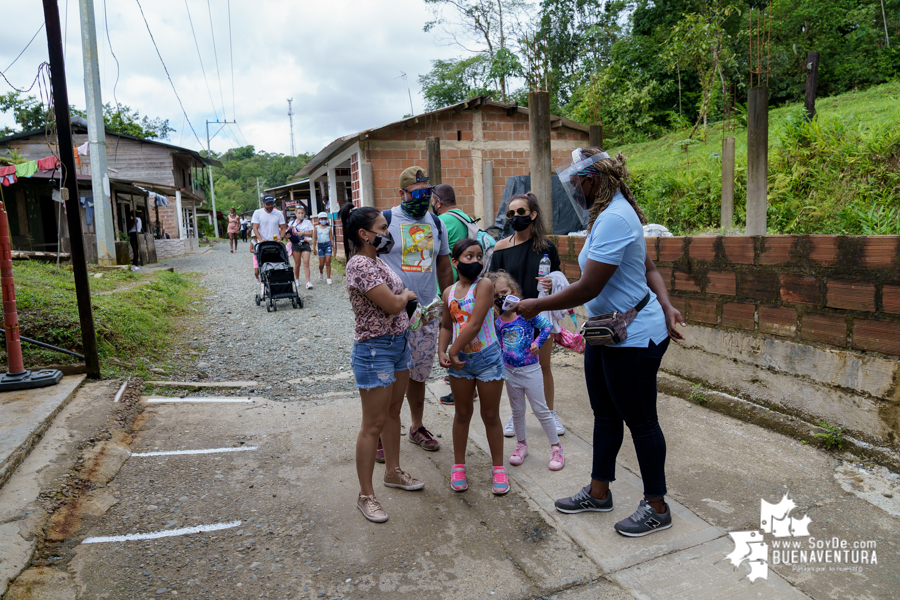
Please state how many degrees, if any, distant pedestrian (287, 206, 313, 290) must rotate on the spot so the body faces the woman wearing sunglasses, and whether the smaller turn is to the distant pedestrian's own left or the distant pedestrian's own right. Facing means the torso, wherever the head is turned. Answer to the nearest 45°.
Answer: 0° — they already face them

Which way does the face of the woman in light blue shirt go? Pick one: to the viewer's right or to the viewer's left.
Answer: to the viewer's left

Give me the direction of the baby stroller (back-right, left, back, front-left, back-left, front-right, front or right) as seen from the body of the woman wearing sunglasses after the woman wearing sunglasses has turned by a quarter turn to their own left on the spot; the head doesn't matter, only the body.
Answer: back-left

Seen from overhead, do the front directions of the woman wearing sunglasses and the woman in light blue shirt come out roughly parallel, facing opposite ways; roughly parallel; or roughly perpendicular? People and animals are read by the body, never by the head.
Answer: roughly perpendicular

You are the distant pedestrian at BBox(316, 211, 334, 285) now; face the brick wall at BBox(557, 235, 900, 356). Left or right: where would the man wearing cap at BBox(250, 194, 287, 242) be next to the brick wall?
right

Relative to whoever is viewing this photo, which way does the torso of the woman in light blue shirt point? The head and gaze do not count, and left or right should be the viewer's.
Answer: facing to the left of the viewer

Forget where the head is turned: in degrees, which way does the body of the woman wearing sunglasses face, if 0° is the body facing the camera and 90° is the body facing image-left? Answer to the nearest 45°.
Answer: approximately 0°

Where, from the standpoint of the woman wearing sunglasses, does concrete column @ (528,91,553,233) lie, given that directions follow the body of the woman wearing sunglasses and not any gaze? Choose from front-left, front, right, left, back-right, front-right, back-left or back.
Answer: back
